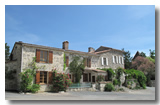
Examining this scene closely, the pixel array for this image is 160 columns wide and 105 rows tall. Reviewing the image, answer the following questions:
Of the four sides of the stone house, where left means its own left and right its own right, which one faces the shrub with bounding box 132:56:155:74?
left

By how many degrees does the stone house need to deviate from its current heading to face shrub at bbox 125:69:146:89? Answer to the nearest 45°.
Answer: approximately 90° to its left

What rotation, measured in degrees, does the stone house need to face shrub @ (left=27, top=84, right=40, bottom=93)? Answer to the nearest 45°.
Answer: approximately 45° to its right

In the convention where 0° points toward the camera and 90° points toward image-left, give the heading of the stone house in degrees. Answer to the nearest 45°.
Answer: approximately 315°

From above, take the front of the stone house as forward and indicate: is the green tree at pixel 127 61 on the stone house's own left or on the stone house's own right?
on the stone house's own left
